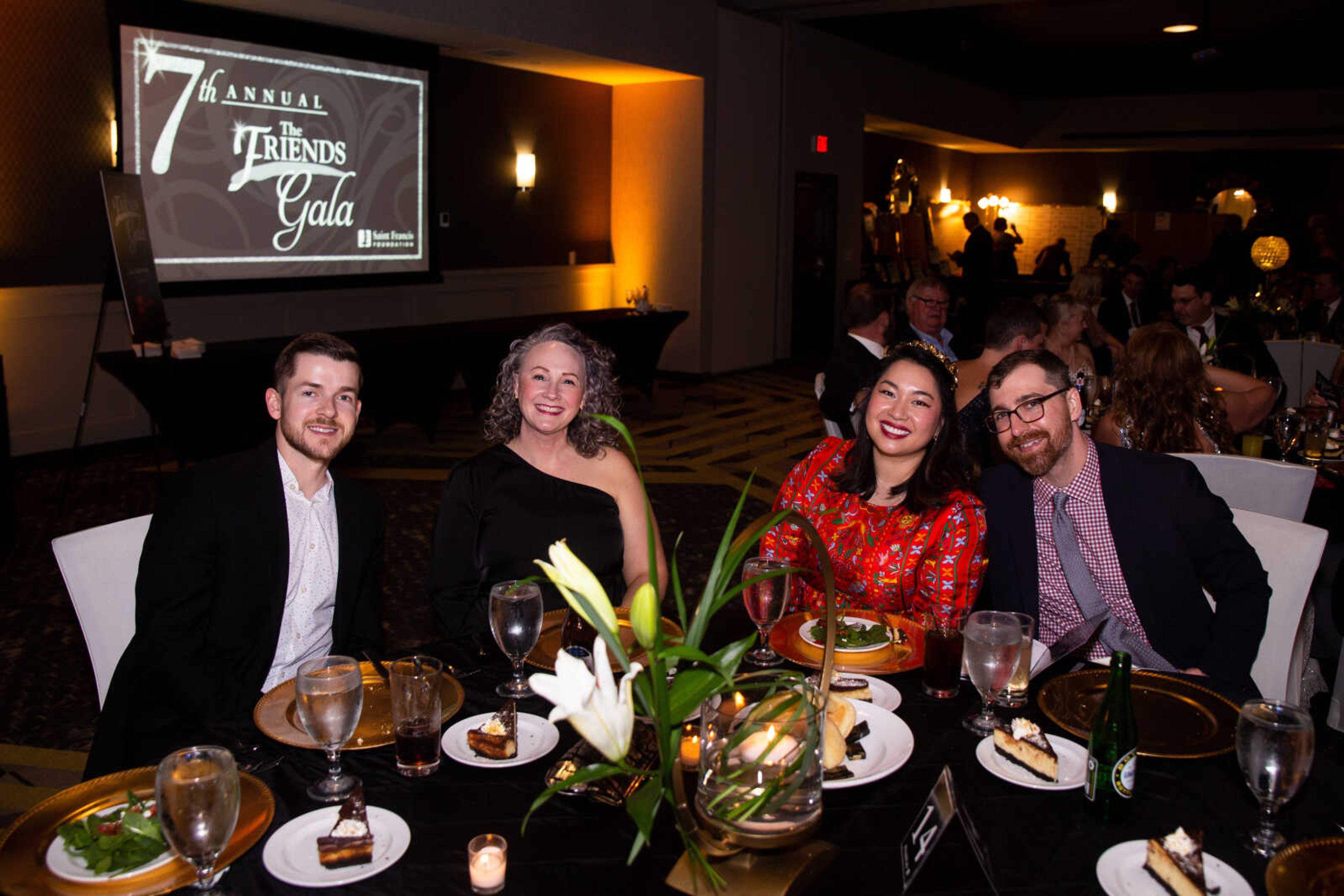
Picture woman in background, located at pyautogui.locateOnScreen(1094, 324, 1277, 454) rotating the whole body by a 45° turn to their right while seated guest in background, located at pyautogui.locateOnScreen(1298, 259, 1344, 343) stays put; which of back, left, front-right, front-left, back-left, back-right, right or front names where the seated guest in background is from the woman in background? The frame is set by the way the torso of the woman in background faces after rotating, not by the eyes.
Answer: front-left

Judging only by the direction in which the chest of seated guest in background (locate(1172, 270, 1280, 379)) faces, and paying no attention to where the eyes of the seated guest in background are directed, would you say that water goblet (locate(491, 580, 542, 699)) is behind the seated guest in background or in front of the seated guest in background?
in front

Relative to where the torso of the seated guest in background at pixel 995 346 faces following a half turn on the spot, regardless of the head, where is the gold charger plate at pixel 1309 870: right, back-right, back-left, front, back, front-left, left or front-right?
front-left

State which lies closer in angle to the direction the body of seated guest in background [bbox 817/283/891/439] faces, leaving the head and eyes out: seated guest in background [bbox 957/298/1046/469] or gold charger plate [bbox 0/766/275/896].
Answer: the seated guest in background

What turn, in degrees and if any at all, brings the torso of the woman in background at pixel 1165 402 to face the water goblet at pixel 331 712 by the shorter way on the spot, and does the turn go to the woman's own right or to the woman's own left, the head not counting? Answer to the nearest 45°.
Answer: approximately 180°

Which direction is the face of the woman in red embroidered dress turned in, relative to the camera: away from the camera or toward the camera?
toward the camera

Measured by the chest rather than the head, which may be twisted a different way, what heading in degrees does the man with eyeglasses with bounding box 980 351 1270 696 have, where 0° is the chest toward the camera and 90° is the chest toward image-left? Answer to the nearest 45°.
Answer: approximately 45°

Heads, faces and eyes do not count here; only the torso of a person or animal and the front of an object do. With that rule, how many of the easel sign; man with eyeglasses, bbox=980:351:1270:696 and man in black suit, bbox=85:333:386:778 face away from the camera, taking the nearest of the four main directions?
0

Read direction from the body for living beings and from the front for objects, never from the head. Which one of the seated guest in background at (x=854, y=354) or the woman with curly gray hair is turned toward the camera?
the woman with curly gray hair

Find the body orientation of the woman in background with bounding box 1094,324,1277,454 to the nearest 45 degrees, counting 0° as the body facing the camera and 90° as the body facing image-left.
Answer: approximately 180°

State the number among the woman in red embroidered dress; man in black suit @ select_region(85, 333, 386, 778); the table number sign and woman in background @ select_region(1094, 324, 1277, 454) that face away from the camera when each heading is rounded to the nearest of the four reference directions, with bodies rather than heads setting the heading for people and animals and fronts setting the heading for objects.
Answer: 1

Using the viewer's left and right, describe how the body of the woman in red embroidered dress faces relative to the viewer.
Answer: facing the viewer

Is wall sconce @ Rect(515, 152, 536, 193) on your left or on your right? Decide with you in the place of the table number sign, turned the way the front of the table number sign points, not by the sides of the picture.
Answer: on your right

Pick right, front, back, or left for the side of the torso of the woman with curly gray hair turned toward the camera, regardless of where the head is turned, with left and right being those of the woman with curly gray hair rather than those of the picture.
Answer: front

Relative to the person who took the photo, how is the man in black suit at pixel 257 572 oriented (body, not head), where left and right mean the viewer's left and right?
facing the viewer and to the right of the viewer

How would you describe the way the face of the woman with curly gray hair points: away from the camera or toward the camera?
toward the camera

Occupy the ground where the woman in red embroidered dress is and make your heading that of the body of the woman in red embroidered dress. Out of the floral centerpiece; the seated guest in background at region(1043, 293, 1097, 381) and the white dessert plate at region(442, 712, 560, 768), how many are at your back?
1
